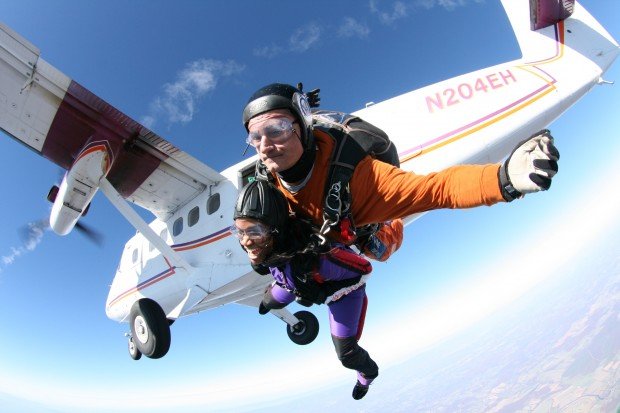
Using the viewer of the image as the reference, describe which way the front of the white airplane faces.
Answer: facing away from the viewer and to the left of the viewer
